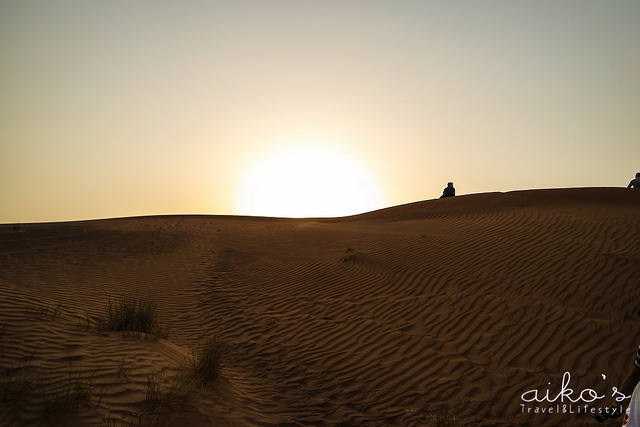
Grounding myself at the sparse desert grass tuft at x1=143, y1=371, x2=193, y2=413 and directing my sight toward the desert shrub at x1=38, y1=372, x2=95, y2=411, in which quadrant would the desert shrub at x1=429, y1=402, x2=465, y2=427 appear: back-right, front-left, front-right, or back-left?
back-left

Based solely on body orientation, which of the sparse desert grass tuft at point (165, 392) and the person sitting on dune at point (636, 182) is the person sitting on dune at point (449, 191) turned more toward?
the sparse desert grass tuft

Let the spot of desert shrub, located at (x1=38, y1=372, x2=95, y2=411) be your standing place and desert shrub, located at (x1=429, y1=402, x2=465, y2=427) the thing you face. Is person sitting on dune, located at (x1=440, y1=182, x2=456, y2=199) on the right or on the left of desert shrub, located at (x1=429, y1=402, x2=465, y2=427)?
left

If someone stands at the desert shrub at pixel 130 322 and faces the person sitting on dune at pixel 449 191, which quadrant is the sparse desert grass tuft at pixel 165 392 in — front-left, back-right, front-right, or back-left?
back-right

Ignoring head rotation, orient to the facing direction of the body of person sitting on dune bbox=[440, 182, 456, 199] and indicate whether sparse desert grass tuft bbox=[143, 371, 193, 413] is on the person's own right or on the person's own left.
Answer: on the person's own left

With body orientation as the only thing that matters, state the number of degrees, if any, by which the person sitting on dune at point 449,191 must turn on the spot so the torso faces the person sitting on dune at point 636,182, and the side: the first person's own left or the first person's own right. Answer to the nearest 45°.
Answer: approximately 135° to the first person's own left

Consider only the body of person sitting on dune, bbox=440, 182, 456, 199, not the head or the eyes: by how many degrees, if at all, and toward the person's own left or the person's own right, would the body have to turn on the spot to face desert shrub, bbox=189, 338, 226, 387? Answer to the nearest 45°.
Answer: approximately 90° to the person's own left

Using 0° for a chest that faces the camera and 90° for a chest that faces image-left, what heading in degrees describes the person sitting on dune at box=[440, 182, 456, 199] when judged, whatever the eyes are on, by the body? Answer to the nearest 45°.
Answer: approximately 90°

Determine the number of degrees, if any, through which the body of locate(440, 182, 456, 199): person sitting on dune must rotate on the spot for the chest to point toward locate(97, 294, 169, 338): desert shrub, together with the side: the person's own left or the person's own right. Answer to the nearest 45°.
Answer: approximately 90° to the person's own left

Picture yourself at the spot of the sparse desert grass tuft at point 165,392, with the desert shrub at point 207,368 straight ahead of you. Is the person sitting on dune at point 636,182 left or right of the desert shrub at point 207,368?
right

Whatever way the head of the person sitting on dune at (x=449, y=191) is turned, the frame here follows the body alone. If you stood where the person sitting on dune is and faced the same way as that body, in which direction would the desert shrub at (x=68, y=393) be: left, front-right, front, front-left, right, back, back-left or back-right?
left

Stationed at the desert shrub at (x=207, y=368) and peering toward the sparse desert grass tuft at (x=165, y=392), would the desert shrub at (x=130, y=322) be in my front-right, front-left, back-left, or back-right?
back-right
